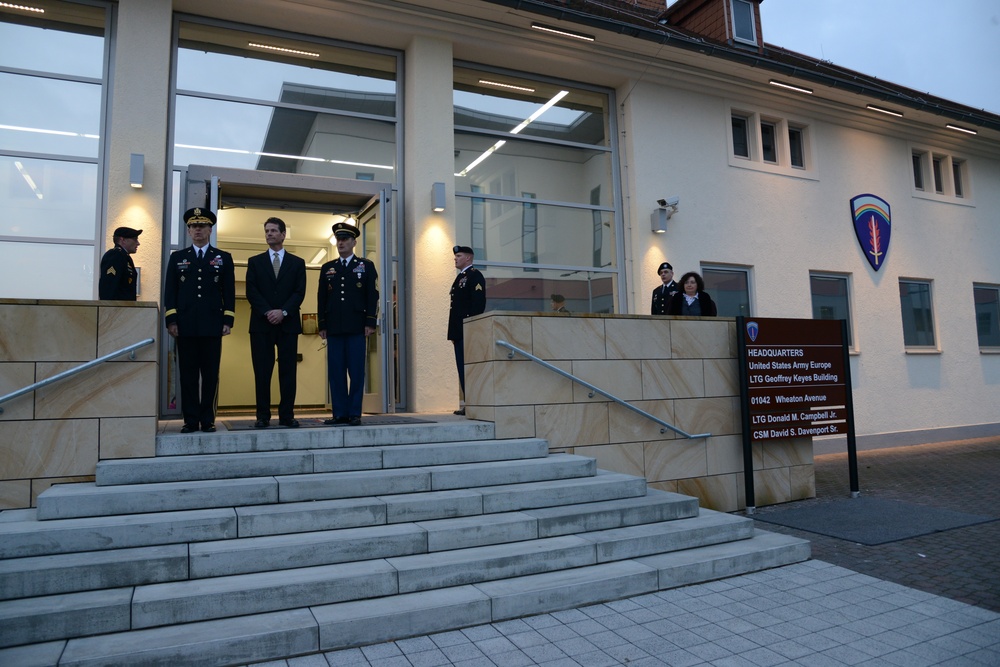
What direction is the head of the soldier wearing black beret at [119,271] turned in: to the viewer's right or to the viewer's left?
to the viewer's right

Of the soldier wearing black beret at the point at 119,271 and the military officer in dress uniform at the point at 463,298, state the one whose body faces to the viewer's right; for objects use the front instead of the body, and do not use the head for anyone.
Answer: the soldier wearing black beret

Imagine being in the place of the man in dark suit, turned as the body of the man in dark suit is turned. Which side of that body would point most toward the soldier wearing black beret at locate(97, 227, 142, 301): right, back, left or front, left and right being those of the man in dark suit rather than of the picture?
right

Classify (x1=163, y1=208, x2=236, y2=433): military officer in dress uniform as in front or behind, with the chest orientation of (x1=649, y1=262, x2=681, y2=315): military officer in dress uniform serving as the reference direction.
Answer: in front

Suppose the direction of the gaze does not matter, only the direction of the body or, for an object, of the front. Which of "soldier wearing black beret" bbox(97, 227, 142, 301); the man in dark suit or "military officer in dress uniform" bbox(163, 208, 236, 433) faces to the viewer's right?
the soldier wearing black beret

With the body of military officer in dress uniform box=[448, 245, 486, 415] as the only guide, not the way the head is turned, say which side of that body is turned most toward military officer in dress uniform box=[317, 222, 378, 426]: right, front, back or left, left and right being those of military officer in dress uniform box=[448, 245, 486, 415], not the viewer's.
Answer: front

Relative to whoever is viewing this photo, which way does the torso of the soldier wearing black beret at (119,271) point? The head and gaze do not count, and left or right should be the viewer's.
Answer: facing to the right of the viewer

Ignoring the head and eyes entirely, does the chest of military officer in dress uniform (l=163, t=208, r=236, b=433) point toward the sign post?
no

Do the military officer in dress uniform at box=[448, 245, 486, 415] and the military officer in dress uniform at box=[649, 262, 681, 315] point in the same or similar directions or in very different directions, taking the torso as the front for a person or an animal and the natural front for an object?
same or similar directions

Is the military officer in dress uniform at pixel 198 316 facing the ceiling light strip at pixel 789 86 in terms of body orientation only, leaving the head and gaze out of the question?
no

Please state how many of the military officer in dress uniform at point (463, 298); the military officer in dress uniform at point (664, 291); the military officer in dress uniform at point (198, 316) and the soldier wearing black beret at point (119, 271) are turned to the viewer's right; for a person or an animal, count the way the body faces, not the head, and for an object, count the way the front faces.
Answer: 1

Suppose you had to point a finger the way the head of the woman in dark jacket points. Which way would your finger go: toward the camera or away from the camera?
toward the camera

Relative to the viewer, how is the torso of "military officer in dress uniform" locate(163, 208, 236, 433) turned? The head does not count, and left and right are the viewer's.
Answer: facing the viewer

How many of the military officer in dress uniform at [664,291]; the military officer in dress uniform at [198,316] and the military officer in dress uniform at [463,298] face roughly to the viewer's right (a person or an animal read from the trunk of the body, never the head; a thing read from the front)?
0

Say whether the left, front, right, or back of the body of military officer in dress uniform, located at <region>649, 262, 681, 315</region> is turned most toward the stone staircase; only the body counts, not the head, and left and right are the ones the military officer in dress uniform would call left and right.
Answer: front

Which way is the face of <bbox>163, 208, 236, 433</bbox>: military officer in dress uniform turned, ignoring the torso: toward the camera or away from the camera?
toward the camera

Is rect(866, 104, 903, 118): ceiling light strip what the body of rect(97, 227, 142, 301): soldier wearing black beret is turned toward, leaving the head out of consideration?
yes

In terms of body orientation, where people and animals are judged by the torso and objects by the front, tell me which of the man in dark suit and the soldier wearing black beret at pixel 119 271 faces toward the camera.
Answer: the man in dark suit

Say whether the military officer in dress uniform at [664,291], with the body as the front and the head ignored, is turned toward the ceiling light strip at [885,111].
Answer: no
